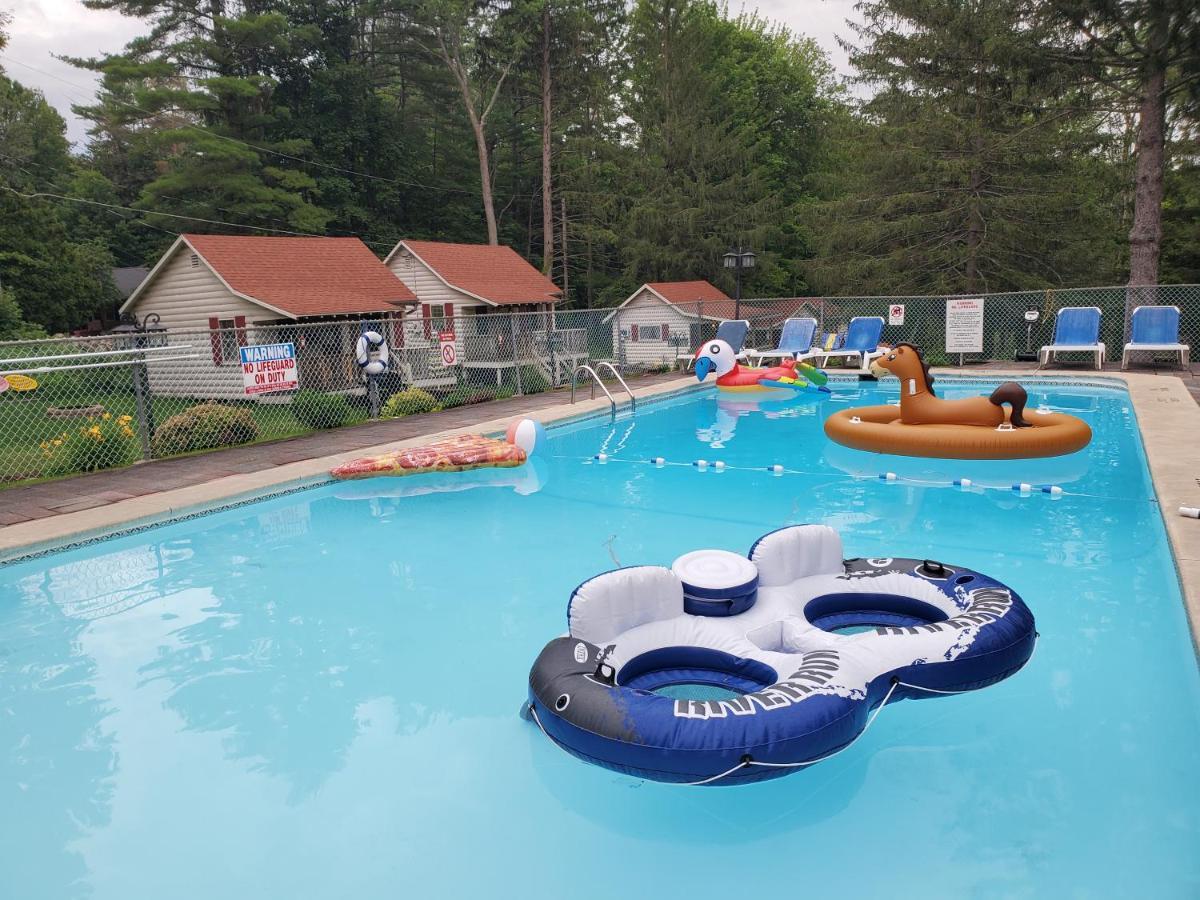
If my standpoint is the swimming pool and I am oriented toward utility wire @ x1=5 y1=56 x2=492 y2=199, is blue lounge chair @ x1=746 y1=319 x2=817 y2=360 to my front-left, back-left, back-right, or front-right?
front-right

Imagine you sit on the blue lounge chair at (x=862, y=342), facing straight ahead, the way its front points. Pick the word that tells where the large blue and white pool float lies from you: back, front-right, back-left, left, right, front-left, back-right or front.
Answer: front-left

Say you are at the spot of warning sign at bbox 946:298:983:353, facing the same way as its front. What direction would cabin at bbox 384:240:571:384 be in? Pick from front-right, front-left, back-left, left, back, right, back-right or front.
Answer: right

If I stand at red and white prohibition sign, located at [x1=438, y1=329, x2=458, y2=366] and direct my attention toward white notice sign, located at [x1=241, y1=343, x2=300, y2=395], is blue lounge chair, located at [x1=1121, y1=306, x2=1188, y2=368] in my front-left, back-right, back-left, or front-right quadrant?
back-left

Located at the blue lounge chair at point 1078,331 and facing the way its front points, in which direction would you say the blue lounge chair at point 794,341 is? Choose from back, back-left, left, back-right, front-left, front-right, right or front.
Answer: right

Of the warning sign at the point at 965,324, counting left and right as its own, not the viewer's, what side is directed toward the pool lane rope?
front

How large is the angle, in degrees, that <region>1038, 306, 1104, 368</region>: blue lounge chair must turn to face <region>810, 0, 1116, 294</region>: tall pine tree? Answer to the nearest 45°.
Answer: approximately 135° to its right

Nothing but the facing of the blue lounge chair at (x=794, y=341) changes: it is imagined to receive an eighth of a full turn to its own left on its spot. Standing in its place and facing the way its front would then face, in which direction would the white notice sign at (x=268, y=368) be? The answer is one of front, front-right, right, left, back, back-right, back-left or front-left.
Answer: front-right

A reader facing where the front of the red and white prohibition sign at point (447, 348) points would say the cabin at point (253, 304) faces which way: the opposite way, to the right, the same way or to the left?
the same way

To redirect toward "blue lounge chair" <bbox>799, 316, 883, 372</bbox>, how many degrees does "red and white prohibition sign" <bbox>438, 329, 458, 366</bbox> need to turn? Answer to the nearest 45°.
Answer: approximately 45° to its left

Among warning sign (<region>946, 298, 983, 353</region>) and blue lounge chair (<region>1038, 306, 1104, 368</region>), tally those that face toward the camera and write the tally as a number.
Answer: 2

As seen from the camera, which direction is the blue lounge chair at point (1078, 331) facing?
toward the camera
